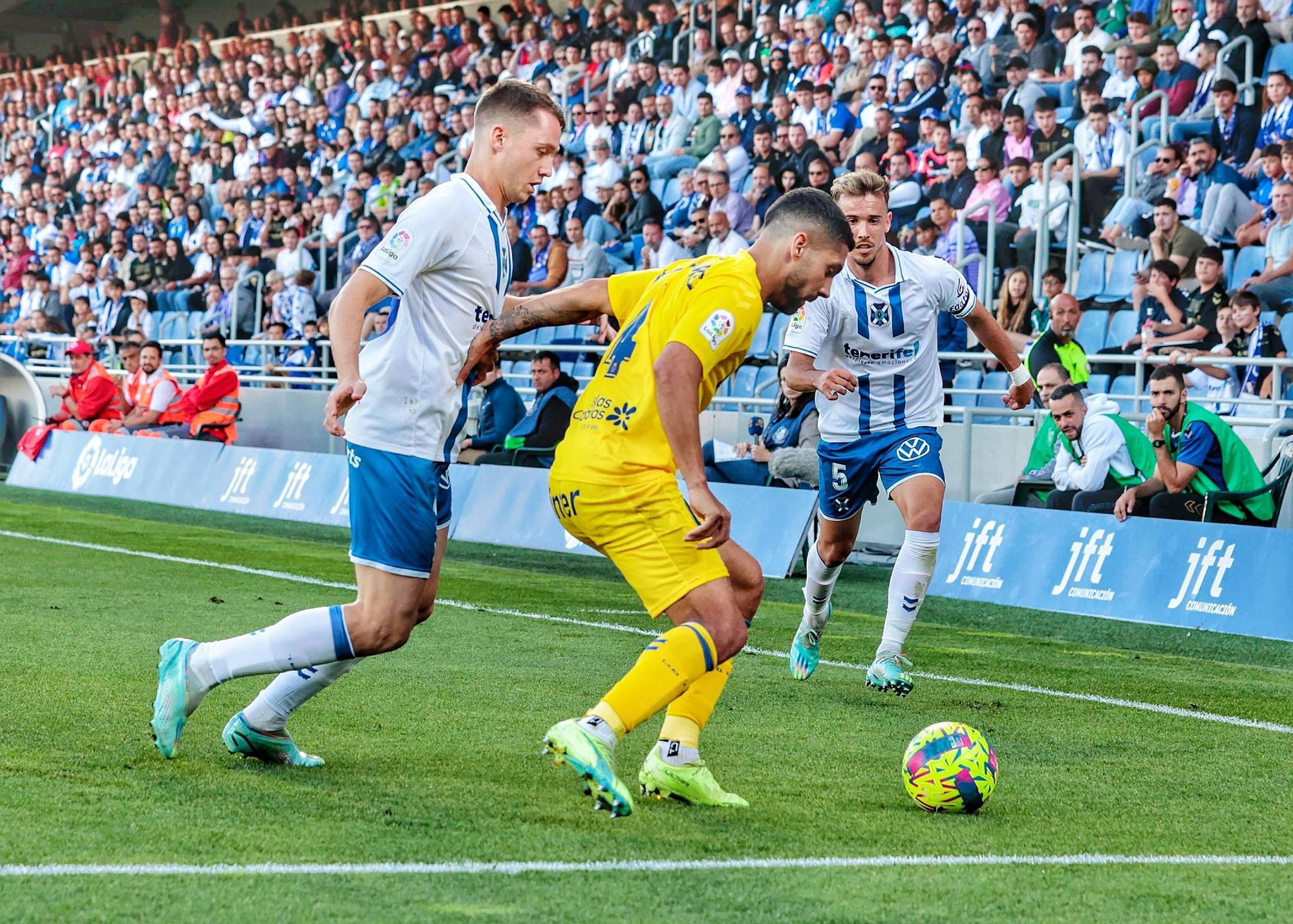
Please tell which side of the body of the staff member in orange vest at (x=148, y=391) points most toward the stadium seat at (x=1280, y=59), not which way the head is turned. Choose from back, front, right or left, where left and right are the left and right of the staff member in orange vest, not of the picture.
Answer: left

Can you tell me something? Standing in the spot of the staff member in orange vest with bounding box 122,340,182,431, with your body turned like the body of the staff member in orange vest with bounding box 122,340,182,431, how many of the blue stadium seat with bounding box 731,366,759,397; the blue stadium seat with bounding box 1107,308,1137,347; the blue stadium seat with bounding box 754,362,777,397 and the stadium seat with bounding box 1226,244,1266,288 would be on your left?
4

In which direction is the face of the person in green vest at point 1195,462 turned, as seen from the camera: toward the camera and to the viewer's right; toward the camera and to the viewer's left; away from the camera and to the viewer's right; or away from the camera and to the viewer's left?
toward the camera and to the viewer's left

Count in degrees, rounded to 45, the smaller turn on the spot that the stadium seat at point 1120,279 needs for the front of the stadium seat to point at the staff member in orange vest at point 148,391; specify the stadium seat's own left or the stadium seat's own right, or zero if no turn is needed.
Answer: approximately 45° to the stadium seat's own right

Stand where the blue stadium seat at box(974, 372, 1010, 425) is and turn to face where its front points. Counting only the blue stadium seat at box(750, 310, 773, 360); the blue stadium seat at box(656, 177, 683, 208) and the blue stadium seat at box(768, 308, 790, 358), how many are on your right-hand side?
3

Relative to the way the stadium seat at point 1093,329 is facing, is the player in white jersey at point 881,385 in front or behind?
in front

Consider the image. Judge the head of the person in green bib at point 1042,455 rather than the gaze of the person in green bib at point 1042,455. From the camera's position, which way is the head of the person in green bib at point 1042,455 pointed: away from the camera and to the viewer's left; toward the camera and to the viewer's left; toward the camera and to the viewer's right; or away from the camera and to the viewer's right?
toward the camera and to the viewer's left

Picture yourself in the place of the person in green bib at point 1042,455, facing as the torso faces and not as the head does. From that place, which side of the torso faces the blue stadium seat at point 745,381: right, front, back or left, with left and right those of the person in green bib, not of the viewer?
right

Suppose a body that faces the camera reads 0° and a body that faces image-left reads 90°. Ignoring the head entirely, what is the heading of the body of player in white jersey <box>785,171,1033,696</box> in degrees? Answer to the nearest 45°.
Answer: approximately 0°

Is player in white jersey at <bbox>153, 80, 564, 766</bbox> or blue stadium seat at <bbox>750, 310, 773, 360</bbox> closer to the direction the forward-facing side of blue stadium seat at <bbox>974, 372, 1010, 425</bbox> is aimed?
the player in white jersey

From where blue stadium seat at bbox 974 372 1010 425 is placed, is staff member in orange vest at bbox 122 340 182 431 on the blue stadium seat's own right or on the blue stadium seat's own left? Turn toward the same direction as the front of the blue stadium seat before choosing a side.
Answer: on the blue stadium seat's own right

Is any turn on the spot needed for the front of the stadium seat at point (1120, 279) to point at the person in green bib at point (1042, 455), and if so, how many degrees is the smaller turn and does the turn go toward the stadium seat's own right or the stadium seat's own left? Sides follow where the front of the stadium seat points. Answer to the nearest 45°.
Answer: approximately 45° to the stadium seat's own left

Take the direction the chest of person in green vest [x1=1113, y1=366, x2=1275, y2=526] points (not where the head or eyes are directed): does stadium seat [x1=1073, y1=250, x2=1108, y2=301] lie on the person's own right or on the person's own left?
on the person's own right

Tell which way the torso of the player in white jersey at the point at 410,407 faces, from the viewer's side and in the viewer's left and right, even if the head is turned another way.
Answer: facing to the right of the viewer

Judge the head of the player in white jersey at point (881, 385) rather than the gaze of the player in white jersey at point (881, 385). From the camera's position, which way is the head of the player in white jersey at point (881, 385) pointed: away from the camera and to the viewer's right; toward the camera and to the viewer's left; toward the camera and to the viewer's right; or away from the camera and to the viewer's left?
toward the camera and to the viewer's left

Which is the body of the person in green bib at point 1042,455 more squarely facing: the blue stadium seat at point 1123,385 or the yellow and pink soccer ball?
the yellow and pink soccer ball
